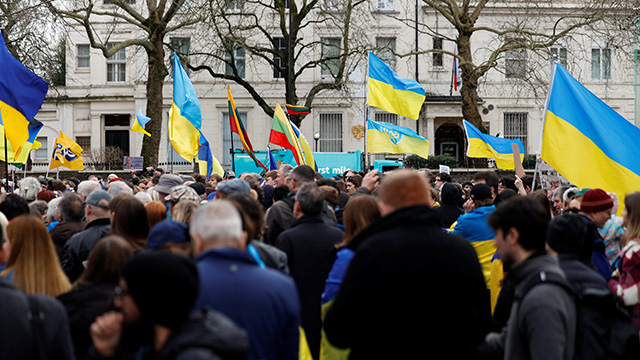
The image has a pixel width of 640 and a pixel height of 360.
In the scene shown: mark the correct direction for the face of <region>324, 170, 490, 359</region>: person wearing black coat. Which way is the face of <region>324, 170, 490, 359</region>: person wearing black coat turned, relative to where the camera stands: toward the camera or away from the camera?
away from the camera

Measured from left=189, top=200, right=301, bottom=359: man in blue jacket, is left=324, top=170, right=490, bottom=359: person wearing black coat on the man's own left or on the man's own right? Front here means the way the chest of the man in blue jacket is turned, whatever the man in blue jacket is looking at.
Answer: on the man's own right

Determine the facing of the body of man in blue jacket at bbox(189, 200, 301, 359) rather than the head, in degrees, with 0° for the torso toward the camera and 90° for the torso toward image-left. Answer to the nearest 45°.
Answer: approximately 180°

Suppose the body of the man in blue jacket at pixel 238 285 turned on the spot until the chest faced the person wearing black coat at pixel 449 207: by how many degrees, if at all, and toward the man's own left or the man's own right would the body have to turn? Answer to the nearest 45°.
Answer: approximately 45° to the man's own right

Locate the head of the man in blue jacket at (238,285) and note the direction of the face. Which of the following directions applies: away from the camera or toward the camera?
away from the camera

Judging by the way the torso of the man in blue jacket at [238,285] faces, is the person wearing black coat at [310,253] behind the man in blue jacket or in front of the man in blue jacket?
in front
